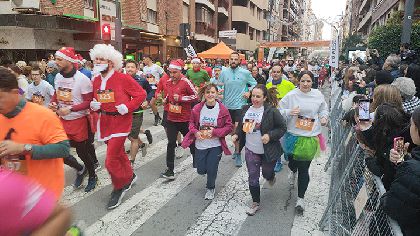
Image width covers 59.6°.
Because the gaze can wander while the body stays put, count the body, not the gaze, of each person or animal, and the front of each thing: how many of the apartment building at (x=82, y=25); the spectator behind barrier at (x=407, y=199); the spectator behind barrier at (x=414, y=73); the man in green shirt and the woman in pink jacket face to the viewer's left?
2

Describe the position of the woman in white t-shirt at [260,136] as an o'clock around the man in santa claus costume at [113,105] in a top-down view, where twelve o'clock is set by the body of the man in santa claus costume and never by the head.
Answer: The woman in white t-shirt is roughly at 8 o'clock from the man in santa claus costume.

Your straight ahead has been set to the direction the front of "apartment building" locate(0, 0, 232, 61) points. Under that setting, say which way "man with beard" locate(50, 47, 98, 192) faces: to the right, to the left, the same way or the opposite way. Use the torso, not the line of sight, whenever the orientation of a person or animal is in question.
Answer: to the right

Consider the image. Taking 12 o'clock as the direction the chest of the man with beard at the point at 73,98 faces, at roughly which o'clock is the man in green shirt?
The man in green shirt is roughly at 6 o'clock from the man with beard.

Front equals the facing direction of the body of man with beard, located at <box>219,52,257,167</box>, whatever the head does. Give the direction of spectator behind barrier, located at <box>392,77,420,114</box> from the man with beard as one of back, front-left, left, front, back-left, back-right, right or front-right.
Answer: front-left

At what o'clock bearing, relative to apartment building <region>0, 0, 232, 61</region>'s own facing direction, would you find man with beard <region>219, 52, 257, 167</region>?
The man with beard is roughly at 1 o'clock from the apartment building.

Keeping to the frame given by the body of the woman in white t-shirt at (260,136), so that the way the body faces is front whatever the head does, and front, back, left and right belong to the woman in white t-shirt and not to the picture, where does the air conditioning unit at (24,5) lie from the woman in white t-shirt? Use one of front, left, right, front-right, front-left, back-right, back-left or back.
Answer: right

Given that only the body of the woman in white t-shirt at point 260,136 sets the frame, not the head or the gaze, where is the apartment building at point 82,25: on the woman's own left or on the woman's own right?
on the woman's own right

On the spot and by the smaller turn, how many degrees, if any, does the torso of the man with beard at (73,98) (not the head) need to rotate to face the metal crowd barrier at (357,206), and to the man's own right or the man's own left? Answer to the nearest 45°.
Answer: approximately 90° to the man's own left

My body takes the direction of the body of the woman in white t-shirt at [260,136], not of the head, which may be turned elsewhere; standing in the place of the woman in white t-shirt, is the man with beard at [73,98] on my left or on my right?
on my right

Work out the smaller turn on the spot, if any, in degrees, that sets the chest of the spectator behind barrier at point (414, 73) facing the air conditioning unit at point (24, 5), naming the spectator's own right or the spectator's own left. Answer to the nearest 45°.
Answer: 0° — they already face it

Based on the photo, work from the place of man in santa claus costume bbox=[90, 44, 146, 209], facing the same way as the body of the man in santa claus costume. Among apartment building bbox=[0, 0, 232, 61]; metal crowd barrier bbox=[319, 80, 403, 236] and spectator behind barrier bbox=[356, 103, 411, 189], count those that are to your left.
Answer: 2

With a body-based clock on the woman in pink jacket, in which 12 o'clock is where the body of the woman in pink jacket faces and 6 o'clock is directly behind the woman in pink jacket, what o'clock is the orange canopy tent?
The orange canopy tent is roughly at 6 o'clock from the woman in pink jacket.

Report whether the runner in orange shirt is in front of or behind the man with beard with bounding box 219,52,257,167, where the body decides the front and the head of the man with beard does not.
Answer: in front

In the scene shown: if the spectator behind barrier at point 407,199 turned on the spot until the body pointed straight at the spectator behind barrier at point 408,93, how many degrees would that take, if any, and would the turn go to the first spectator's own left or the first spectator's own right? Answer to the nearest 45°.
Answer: approximately 90° to the first spectator's own right

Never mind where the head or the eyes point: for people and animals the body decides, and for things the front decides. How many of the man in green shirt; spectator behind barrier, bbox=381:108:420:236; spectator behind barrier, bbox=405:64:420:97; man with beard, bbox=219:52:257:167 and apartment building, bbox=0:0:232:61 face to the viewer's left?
2

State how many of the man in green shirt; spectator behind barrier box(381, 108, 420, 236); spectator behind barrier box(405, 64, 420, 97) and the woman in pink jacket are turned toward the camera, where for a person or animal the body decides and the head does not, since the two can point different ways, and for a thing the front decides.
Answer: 2
